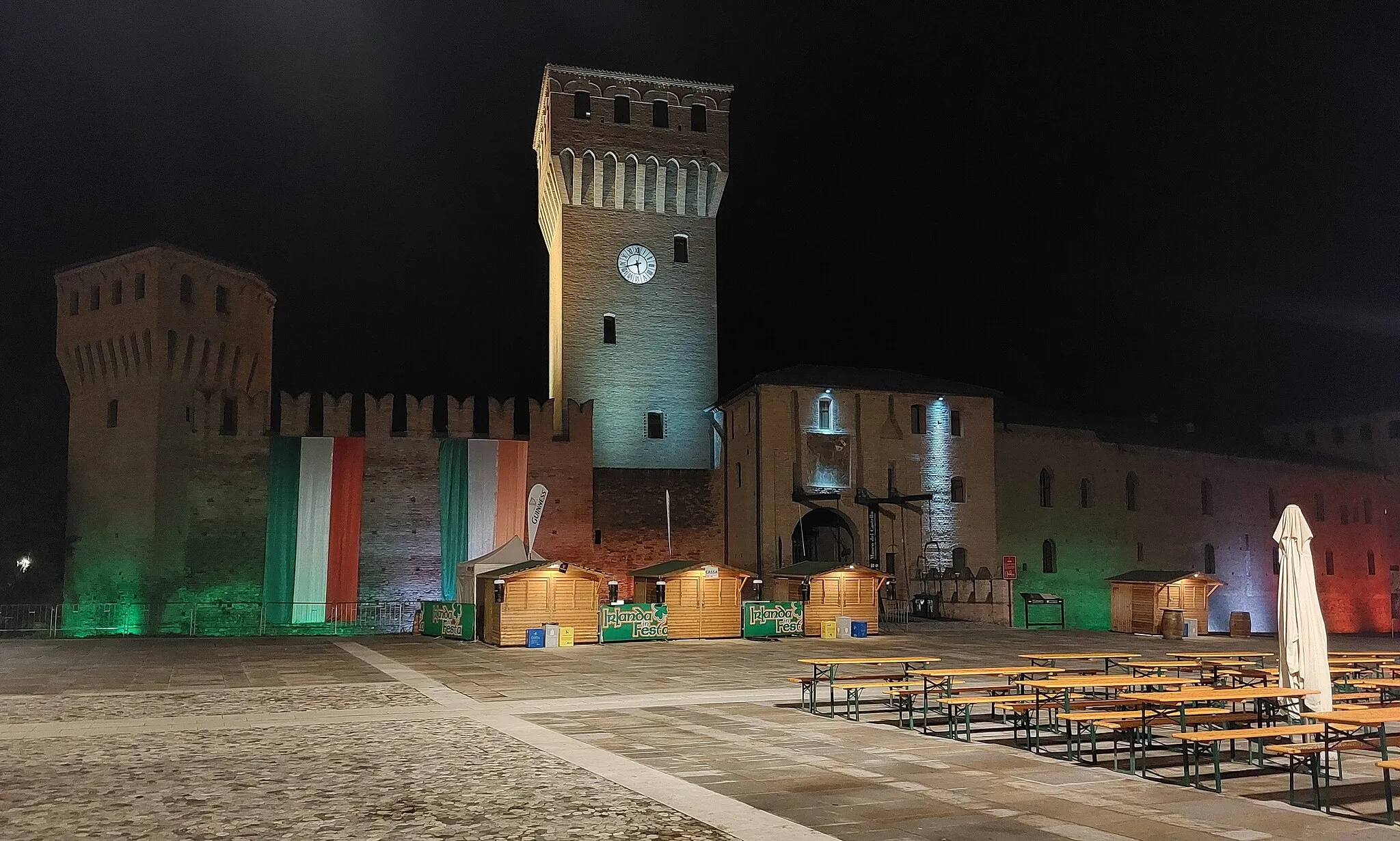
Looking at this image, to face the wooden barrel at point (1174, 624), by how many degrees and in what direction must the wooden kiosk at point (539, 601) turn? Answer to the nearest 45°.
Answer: approximately 90° to its left

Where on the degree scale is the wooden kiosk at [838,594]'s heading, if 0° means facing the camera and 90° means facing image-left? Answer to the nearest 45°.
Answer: approximately 0°

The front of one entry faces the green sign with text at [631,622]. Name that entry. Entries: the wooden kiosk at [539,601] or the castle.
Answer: the castle

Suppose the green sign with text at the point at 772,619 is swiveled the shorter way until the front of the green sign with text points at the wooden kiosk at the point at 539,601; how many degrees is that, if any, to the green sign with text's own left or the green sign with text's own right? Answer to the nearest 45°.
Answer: approximately 45° to the green sign with text's own right

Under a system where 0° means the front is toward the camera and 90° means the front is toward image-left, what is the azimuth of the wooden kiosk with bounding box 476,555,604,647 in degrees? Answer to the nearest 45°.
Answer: approximately 0°
